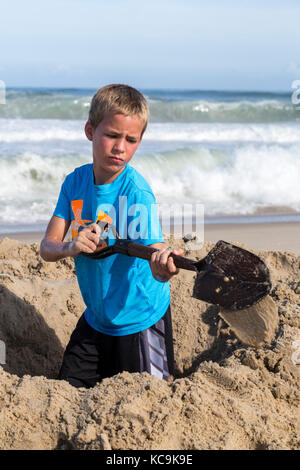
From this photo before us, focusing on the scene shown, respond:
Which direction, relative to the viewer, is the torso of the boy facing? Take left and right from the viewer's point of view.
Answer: facing the viewer and to the left of the viewer
